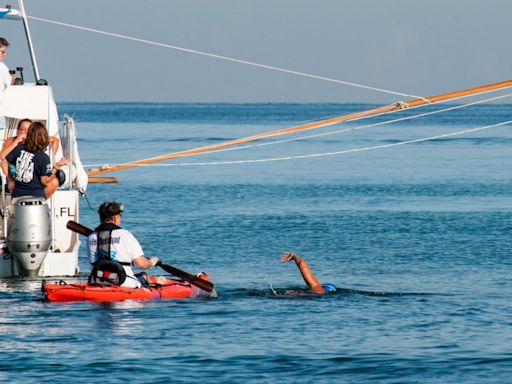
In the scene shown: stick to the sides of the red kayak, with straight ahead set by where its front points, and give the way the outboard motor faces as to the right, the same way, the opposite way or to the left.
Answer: to the left

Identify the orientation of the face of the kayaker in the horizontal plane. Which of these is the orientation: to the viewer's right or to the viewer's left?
to the viewer's right

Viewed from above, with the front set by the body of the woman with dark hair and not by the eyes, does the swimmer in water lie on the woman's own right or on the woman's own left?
on the woman's own right

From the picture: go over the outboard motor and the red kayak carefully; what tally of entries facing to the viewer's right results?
1

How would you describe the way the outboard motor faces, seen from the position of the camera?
facing away from the viewer

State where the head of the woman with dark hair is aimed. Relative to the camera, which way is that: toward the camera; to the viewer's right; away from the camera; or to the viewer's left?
away from the camera

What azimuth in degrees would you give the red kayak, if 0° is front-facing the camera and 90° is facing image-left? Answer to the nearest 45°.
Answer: approximately 270°

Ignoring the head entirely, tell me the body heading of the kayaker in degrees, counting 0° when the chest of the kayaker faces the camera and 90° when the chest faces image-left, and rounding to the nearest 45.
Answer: approximately 225°

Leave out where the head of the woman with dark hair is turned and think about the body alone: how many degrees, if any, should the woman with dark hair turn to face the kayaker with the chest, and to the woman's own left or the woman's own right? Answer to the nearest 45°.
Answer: approximately 90° to the woman's own right

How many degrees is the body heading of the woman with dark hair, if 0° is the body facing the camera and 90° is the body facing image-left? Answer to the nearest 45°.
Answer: approximately 225°

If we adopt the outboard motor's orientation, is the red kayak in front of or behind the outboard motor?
behind

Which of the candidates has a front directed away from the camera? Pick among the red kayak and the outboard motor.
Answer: the outboard motor
